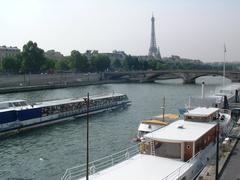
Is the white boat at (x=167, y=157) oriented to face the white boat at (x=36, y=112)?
no

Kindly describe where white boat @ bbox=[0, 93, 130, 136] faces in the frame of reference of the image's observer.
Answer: facing away from the viewer and to the right of the viewer

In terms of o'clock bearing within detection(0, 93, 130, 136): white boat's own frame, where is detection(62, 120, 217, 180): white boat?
detection(62, 120, 217, 180): white boat is roughly at 4 o'clock from detection(0, 93, 130, 136): white boat.
